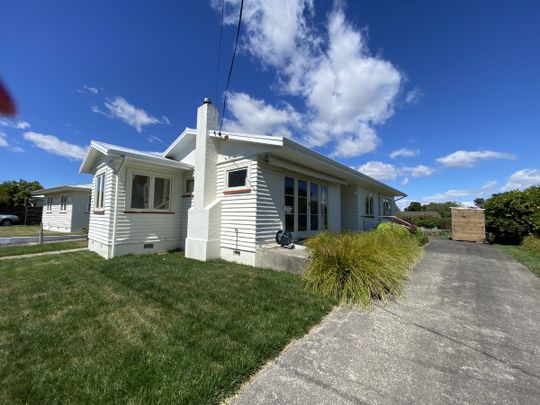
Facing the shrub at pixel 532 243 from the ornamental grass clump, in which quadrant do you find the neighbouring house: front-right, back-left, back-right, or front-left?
back-left
